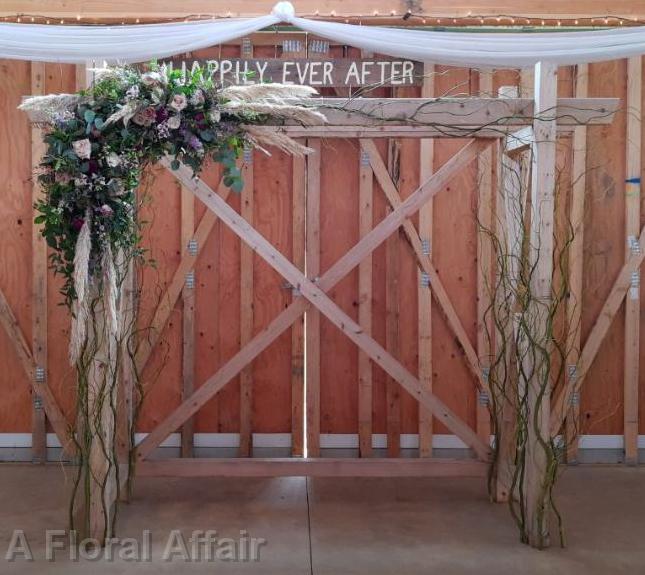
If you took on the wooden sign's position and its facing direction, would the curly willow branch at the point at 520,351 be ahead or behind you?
ahead

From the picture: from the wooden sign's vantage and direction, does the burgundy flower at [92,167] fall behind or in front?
in front

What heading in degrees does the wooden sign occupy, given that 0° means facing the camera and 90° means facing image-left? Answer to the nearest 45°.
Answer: approximately 0°

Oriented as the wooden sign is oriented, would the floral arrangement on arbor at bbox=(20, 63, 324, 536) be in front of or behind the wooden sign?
in front

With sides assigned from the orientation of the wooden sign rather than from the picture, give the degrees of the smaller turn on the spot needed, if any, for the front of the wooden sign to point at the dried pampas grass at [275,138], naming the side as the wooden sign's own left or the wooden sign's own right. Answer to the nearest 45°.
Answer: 0° — it already faces it
